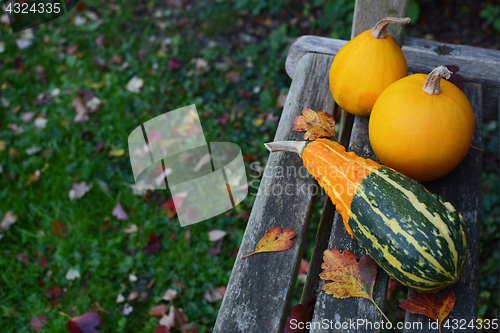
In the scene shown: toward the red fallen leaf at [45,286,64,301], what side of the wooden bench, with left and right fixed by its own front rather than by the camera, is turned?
front

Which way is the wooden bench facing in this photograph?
to the viewer's left
